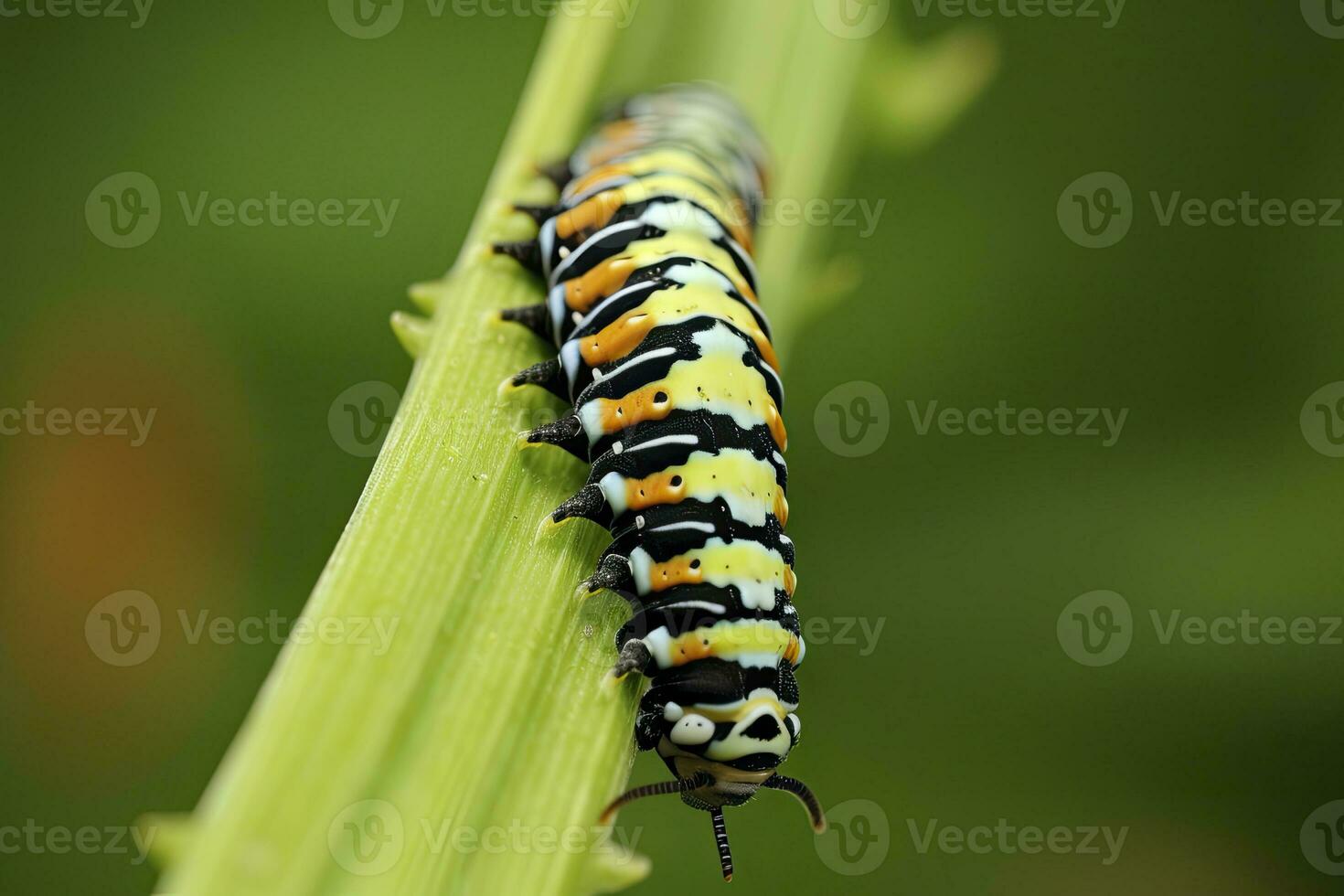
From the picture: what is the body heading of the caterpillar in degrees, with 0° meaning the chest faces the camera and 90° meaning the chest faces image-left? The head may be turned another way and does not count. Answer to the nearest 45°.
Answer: approximately 0°
